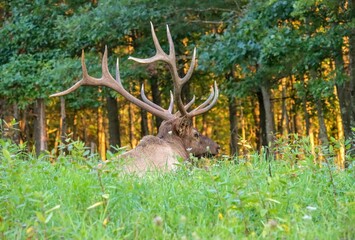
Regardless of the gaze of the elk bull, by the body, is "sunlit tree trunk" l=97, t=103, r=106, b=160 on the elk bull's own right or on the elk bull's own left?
on the elk bull's own left

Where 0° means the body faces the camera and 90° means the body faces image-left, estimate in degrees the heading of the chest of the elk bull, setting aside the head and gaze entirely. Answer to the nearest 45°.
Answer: approximately 225°

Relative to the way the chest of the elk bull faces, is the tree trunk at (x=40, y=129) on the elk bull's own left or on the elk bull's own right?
on the elk bull's own left
